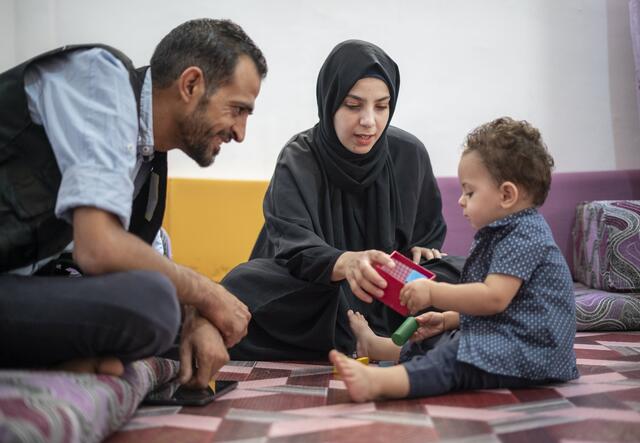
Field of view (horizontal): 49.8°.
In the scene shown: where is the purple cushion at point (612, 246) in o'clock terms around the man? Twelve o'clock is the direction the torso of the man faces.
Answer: The purple cushion is roughly at 11 o'clock from the man.

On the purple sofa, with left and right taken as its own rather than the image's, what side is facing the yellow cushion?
right

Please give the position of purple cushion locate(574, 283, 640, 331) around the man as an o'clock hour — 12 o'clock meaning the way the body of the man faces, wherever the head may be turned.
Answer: The purple cushion is roughly at 11 o'clock from the man.

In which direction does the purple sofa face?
toward the camera

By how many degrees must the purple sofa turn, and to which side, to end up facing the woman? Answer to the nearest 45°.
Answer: approximately 45° to its right

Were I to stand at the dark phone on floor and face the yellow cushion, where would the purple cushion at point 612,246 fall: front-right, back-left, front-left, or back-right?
front-right

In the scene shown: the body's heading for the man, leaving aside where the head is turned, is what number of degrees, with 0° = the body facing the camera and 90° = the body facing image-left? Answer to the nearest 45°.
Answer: approximately 270°

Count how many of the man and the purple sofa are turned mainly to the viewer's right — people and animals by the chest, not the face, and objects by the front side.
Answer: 1

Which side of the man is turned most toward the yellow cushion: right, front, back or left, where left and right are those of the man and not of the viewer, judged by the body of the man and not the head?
left

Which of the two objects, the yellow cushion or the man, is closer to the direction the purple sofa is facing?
the man
